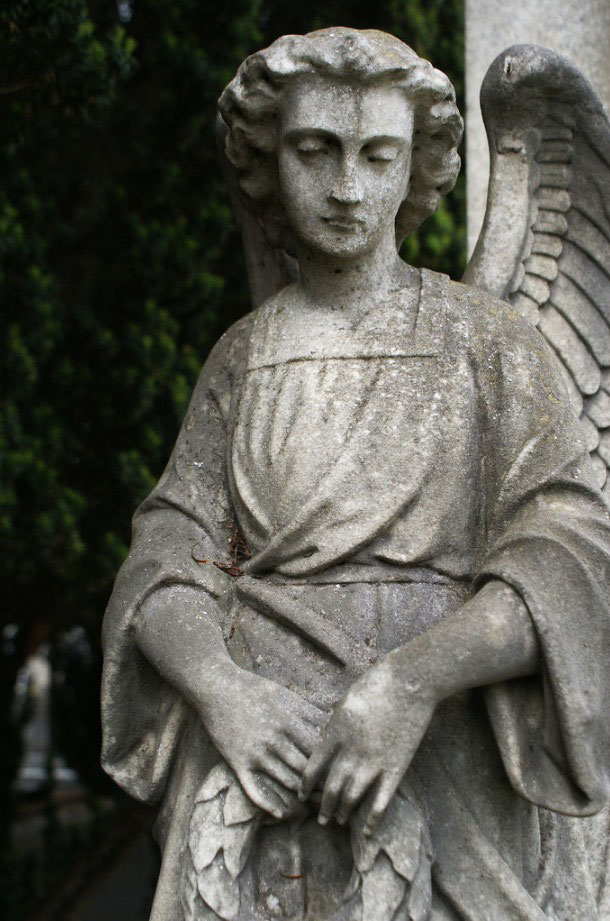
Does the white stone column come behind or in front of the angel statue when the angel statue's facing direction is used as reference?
behind

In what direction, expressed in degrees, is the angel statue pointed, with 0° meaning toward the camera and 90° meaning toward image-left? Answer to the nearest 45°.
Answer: approximately 45°
